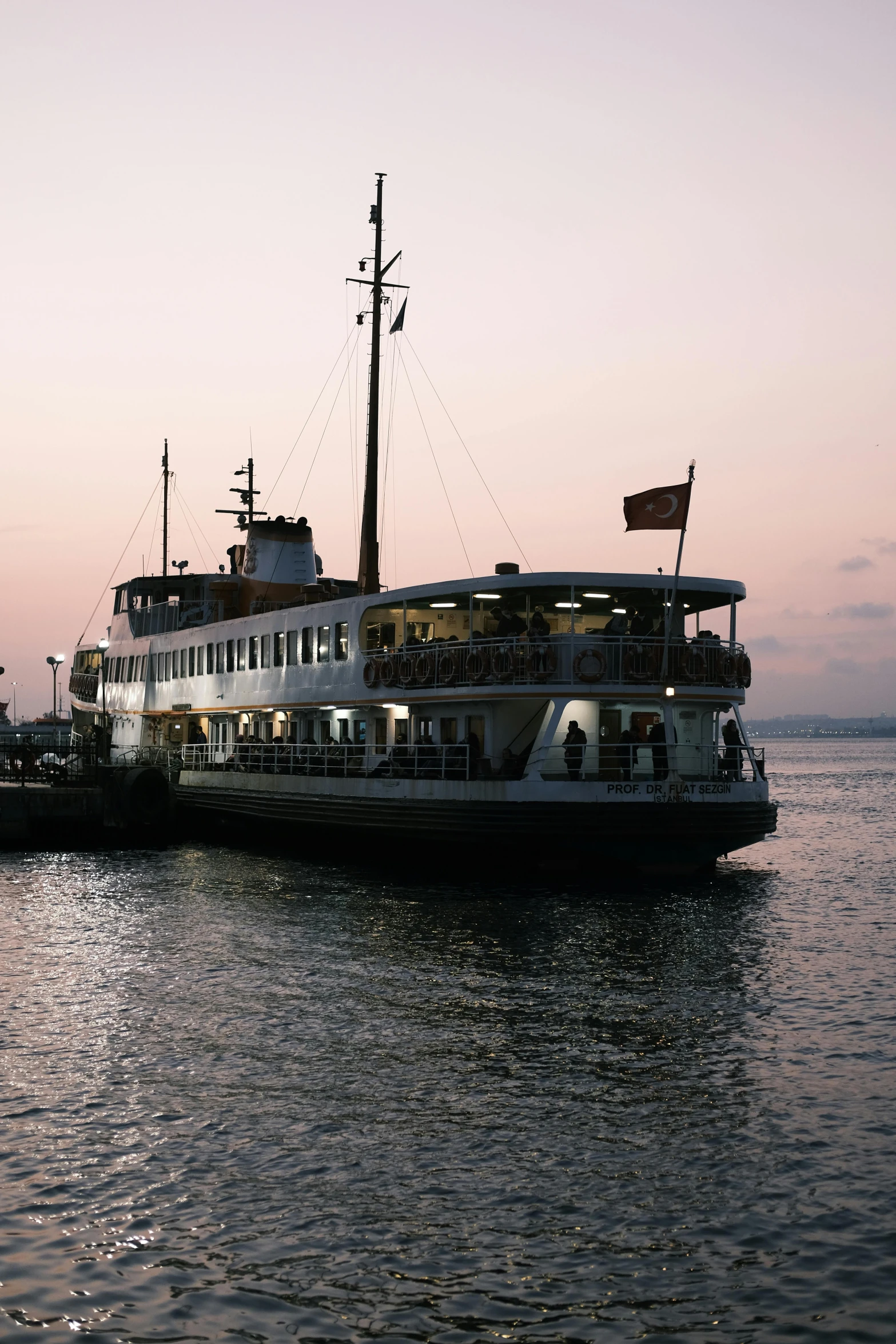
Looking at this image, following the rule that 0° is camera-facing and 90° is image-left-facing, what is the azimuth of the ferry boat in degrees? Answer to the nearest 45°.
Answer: approximately 135°
